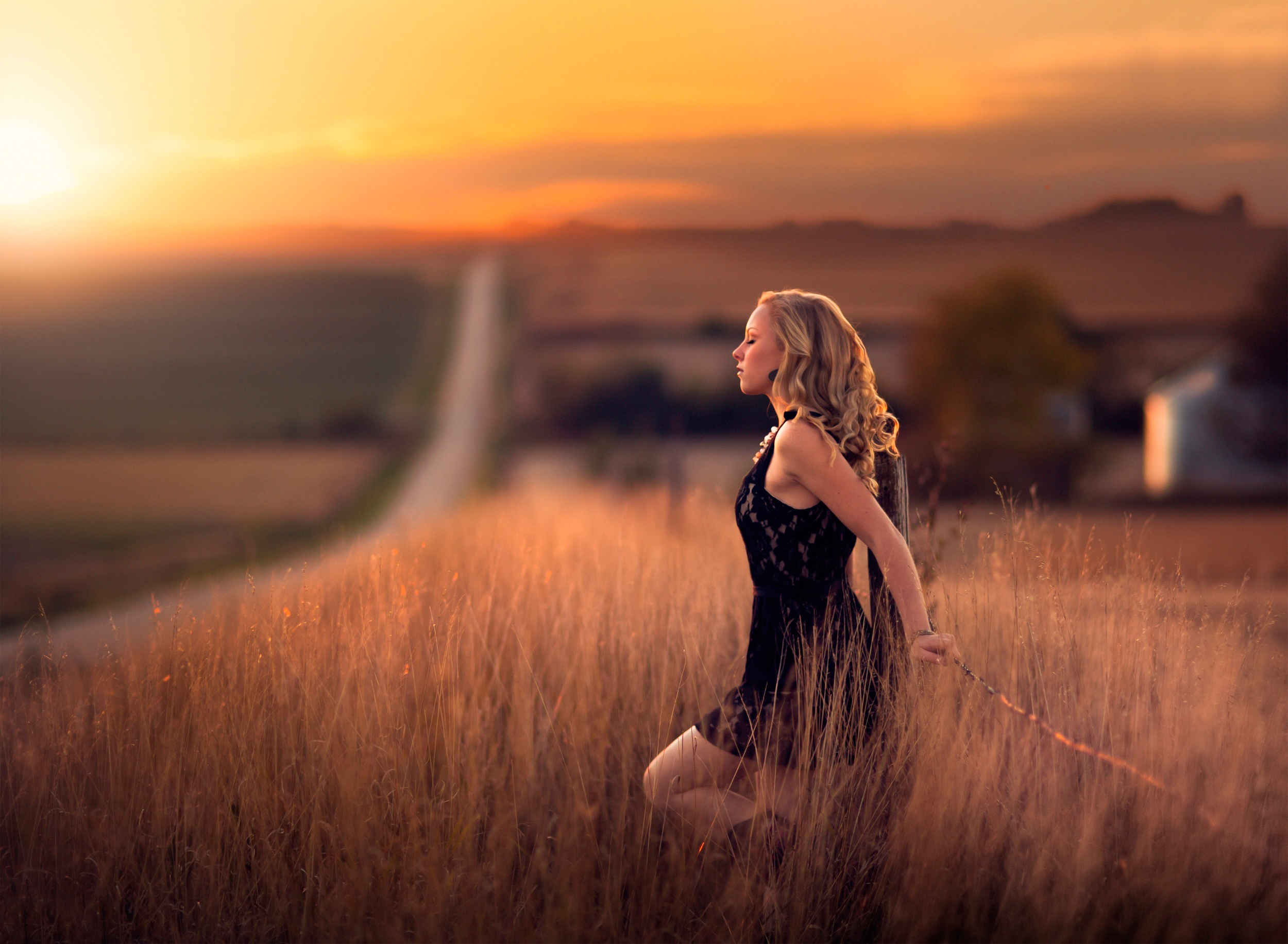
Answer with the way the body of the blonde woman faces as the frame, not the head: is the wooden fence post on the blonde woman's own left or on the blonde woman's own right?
on the blonde woman's own right

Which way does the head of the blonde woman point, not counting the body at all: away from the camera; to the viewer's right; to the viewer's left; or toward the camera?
to the viewer's left

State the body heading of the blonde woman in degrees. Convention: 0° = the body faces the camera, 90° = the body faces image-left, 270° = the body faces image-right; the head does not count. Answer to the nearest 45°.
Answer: approximately 90°

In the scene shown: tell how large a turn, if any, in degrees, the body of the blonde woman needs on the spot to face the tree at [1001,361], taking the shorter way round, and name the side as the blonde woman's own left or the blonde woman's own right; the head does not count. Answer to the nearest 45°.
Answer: approximately 90° to the blonde woman's own right
